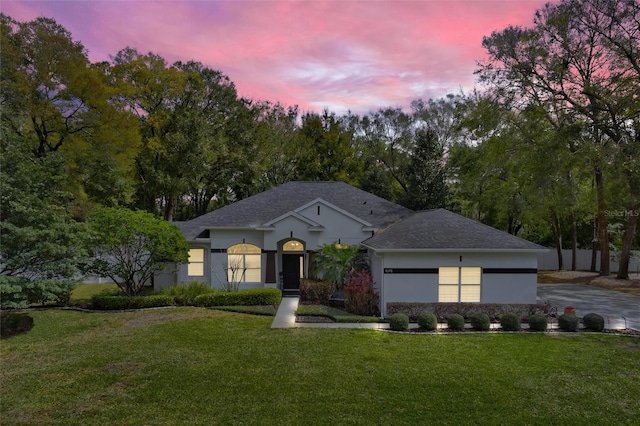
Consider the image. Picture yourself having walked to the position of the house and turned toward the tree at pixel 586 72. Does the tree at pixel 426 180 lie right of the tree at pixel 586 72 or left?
left

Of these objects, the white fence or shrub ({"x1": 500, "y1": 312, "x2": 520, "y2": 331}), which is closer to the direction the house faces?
the shrub

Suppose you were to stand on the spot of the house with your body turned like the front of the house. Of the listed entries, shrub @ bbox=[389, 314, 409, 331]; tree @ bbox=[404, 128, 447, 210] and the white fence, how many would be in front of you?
1

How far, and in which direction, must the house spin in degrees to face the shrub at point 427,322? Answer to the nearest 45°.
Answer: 0° — it already faces it

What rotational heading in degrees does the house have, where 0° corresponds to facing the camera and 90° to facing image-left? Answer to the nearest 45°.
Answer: approximately 0°

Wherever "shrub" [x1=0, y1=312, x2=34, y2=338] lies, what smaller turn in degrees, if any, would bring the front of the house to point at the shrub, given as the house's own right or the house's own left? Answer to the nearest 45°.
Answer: approximately 45° to the house's own right

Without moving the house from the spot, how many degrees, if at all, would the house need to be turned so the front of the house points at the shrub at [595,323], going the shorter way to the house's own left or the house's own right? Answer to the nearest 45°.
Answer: approximately 45° to the house's own left
